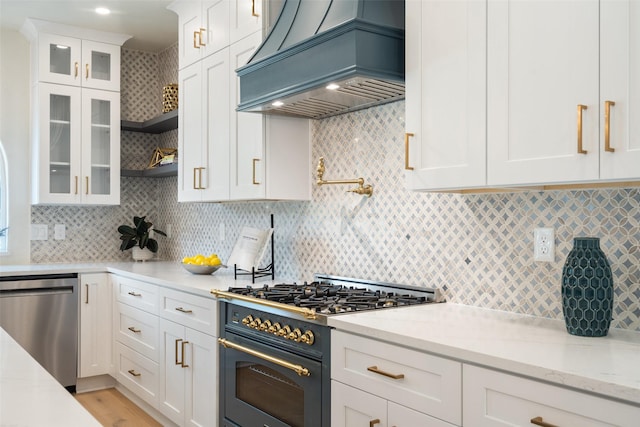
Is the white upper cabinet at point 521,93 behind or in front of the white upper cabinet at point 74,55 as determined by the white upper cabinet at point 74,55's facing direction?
in front

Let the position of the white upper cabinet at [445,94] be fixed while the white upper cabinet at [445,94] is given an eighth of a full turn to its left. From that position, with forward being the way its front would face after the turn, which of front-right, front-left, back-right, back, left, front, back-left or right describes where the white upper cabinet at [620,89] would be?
front-left

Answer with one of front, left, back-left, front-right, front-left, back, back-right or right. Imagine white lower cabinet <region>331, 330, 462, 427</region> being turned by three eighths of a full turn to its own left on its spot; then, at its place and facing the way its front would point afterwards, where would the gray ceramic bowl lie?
back-left

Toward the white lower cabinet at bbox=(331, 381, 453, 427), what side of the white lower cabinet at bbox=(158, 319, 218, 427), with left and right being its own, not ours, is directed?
left

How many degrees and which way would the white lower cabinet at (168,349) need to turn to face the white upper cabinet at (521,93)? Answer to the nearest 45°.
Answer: approximately 90° to its left

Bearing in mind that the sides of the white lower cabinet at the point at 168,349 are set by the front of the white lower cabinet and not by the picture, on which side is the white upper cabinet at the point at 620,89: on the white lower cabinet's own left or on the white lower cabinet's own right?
on the white lower cabinet's own left

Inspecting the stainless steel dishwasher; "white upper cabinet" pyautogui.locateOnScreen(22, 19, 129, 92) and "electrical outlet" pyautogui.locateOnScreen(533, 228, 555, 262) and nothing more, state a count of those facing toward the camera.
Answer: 3

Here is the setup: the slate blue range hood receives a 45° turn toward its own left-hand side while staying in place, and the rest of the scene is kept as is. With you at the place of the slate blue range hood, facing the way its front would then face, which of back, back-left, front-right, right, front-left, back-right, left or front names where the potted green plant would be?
back-right

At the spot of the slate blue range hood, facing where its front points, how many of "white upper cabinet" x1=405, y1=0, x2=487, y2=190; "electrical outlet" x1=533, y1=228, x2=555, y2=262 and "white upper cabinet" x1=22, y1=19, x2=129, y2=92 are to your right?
1

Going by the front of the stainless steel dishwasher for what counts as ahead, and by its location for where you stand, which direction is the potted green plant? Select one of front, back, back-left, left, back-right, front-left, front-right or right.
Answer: back-left

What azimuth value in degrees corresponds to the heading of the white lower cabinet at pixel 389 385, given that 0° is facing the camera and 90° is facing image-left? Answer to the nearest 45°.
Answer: approximately 45°

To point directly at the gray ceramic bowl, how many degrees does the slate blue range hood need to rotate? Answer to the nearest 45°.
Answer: approximately 90° to its right

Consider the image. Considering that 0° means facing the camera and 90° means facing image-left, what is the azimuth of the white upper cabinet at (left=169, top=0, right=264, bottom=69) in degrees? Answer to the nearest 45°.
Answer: approximately 45°

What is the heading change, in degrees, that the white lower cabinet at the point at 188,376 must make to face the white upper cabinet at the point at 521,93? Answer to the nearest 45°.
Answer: approximately 90° to its left
